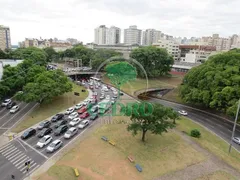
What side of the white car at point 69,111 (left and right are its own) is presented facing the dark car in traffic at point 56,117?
front

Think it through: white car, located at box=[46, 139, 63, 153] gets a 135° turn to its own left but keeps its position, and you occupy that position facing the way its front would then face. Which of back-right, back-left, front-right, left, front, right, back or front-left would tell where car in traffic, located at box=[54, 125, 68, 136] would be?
left

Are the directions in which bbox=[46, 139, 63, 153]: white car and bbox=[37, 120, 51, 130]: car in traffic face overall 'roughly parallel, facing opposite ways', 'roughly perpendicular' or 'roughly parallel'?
roughly parallel

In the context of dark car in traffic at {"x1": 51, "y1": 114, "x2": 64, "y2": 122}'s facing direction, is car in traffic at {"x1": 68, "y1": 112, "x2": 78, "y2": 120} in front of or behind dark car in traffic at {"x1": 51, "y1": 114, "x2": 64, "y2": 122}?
behind

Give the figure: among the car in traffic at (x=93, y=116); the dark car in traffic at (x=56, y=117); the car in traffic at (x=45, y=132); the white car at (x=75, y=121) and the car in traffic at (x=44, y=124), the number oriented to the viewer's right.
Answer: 0

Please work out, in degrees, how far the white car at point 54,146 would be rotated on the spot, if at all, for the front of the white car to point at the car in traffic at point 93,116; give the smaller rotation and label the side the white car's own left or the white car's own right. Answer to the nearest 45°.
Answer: approximately 180°

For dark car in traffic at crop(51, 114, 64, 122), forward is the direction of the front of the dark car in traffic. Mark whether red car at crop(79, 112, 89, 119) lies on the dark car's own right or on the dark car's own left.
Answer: on the dark car's own left

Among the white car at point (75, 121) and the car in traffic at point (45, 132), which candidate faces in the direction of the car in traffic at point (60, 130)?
the white car

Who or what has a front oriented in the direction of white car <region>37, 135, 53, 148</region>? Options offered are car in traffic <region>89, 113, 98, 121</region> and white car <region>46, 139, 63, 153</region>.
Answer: the car in traffic

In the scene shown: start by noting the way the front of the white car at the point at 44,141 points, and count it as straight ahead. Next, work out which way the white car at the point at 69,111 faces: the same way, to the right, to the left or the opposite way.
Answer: the same way

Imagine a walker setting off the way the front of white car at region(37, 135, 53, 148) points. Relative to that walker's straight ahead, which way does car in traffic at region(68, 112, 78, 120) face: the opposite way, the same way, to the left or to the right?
the same way

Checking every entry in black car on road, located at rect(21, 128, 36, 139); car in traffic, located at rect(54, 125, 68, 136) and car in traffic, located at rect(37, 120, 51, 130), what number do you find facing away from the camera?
0

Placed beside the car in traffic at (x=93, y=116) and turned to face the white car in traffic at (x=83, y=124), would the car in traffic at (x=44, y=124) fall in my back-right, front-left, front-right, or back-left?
front-right

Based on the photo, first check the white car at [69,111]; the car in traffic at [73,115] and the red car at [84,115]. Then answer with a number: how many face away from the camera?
0

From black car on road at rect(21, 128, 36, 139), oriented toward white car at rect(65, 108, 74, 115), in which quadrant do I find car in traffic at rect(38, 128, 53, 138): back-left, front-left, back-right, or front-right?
front-right

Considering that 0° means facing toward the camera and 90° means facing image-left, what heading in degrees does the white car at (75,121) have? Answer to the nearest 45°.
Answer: approximately 45°

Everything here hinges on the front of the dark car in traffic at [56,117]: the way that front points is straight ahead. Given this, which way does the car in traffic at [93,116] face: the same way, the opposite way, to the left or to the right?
the same way

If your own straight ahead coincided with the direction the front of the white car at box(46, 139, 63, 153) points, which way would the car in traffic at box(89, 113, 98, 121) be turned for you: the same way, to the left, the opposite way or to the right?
the same way

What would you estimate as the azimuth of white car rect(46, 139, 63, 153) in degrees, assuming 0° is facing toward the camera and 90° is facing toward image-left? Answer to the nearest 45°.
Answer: approximately 45°

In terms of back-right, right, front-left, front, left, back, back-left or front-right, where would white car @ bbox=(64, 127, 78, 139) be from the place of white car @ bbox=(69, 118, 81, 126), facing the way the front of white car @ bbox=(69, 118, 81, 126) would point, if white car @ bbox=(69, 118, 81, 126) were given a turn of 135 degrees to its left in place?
right
